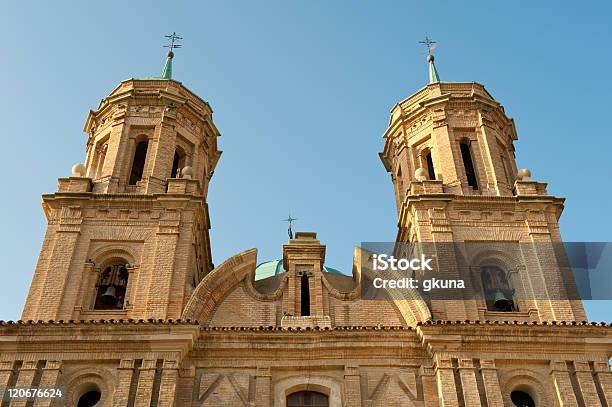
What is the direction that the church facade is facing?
toward the camera
